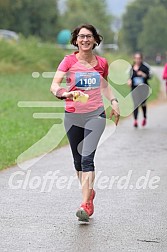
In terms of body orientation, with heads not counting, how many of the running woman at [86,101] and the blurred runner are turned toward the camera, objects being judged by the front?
2

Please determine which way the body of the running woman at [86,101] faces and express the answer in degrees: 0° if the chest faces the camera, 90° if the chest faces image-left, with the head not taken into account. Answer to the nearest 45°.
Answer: approximately 0°

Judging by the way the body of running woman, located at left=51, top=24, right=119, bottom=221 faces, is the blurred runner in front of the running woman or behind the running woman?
behind

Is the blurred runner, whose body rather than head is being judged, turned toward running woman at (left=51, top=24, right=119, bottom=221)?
yes

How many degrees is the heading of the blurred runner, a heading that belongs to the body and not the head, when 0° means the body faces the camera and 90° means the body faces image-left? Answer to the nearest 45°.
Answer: approximately 0°
